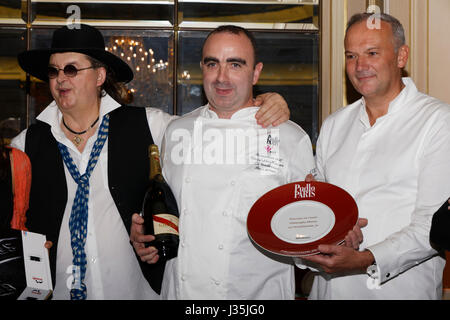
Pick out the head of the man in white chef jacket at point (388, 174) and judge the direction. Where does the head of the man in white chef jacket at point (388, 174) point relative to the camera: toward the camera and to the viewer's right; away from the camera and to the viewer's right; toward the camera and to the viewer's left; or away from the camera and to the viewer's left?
toward the camera and to the viewer's left

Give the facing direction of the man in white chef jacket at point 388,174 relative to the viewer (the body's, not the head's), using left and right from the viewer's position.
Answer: facing the viewer and to the left of the viewer

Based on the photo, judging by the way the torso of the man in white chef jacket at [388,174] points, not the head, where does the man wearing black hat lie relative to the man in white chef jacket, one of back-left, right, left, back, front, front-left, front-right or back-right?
front-right

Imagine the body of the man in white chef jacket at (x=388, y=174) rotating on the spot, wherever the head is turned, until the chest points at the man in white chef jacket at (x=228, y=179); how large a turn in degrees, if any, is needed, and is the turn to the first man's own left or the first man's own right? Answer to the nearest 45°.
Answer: approximately 45° to the first man's own right
